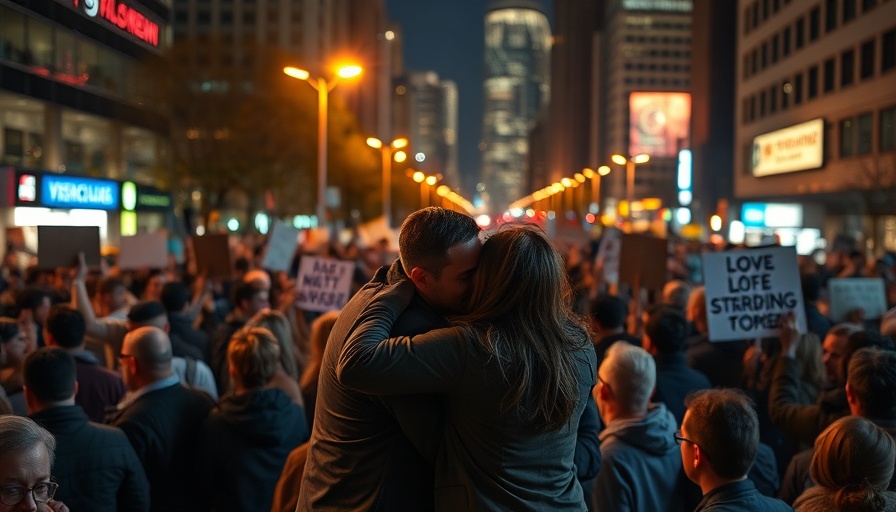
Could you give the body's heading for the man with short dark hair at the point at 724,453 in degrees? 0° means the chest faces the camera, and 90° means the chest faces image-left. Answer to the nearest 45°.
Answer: approximately 135°

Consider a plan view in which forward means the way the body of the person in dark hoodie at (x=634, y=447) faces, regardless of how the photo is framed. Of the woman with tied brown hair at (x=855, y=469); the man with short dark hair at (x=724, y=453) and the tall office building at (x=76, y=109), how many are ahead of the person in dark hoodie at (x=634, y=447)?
1

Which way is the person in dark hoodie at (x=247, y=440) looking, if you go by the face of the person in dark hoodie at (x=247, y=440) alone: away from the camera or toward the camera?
away from the camera

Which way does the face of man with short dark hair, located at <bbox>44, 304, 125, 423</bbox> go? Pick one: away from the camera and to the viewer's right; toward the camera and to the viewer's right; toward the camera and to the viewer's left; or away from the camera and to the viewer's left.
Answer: away from the camera and to the viewer's left

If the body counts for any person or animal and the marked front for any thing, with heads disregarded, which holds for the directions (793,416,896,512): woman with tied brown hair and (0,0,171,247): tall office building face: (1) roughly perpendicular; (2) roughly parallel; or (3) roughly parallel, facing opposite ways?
roughly perpendicular

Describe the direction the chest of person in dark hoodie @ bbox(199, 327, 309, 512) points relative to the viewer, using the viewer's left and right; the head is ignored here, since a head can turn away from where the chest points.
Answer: facing away from the viewer

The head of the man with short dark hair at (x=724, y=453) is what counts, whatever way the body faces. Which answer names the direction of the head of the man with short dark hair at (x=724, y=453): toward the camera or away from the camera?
away from the camera

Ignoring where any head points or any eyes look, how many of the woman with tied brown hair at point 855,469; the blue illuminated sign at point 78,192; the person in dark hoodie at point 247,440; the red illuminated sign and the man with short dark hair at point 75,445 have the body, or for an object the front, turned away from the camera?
3

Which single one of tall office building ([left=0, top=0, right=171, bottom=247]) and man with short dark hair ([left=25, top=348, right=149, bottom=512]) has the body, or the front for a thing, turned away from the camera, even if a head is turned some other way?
the man with short dark hair

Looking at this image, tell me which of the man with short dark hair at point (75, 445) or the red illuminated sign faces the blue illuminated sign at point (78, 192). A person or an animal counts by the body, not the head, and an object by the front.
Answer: the man with short dark hair

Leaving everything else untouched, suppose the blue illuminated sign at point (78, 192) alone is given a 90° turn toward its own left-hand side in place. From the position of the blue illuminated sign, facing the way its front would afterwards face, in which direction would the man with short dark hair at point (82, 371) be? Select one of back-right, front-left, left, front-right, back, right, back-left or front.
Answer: back-right

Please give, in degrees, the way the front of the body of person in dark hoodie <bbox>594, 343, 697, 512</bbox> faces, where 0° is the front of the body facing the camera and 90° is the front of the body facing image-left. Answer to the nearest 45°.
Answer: approximately 135°

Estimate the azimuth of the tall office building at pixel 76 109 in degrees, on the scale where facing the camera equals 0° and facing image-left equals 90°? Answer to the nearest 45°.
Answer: approximately 315°

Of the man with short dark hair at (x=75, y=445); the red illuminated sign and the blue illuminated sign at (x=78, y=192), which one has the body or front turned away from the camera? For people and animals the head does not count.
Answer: the man with short dark hair

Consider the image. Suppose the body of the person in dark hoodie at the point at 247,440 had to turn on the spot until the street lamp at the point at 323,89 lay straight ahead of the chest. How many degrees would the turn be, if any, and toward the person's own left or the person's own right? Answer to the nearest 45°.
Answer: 0° — they already face it

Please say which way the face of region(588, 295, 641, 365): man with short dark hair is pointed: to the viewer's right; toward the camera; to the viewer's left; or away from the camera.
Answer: away from the camera
